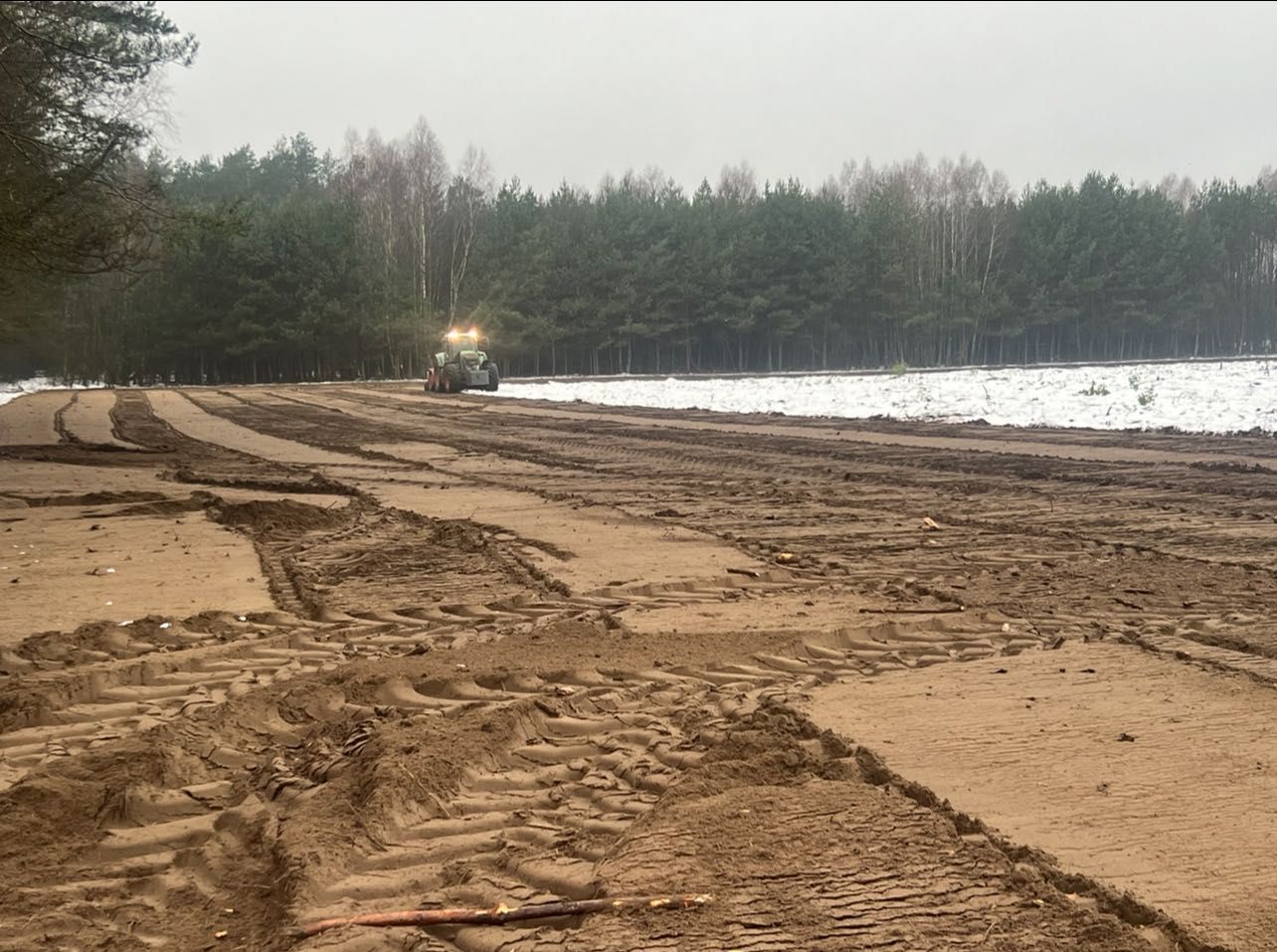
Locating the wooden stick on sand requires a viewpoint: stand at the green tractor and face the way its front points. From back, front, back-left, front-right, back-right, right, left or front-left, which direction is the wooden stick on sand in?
front-right

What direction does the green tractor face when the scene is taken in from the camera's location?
facing the viewer and to the right of the viewer
